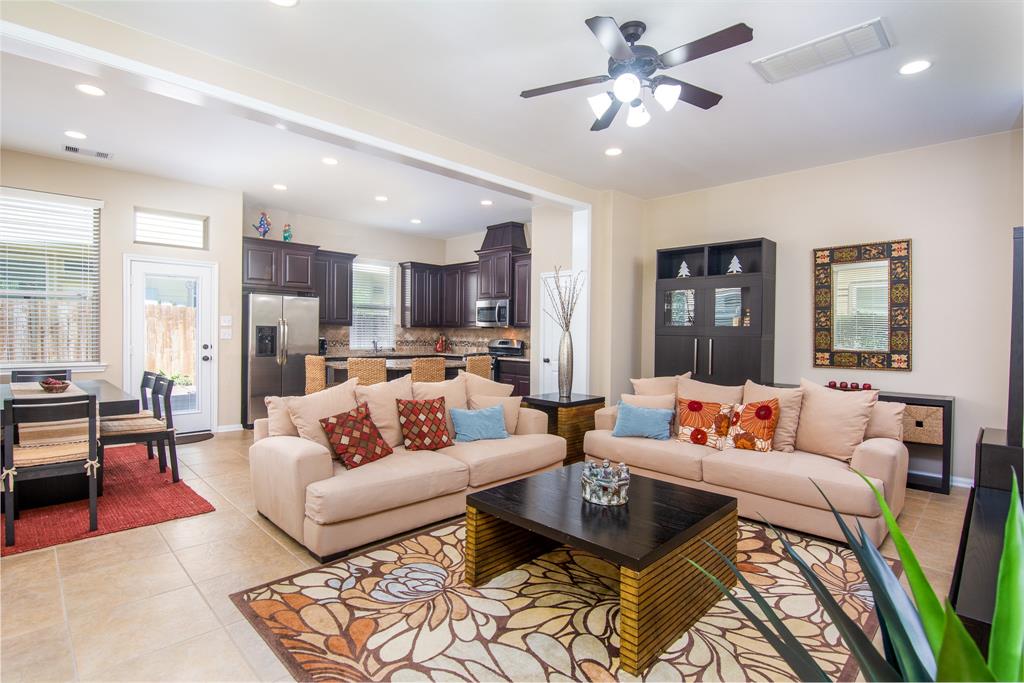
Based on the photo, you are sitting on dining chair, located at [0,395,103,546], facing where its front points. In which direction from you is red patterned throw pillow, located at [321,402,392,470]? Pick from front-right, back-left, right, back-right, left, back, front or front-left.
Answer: back-right

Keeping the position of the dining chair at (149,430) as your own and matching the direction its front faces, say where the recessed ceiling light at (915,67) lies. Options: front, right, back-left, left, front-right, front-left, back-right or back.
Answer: back-left

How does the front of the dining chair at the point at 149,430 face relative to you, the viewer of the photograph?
facing to the left of the viewer

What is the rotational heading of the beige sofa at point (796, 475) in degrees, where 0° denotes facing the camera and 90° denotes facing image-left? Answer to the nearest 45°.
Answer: approximately 45°

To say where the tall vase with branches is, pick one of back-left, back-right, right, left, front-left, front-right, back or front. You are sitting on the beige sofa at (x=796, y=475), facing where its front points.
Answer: right

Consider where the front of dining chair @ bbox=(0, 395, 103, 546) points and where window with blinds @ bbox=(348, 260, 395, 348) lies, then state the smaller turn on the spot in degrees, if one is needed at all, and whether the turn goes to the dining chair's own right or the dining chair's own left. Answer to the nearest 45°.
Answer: approximately 45° to the dining chair's own right

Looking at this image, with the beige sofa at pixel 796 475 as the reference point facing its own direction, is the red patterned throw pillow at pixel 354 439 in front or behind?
in front

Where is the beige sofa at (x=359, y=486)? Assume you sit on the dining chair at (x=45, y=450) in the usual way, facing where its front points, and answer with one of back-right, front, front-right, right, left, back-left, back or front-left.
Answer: back-right

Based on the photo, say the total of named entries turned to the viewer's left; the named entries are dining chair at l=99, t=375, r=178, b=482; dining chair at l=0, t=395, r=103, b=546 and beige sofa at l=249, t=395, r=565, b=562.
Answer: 1

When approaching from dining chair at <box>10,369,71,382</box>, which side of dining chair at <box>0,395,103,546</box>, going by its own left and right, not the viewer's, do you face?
front

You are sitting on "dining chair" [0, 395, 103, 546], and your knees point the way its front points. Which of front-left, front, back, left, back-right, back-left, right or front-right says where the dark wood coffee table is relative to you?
back-right

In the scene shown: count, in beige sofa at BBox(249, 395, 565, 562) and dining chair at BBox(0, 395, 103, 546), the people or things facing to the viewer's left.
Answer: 0

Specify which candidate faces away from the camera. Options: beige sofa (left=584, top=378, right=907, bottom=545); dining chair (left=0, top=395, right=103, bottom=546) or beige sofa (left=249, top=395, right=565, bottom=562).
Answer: the dining chair

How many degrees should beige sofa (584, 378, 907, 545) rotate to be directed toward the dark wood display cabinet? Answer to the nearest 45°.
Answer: approximately 135° to its right

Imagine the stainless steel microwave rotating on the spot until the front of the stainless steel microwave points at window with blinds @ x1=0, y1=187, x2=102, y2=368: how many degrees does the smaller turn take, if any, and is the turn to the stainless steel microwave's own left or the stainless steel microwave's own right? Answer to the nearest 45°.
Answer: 0° — it already faces it

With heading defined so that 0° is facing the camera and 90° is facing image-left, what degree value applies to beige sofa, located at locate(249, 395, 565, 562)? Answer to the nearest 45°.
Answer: approximately 315°

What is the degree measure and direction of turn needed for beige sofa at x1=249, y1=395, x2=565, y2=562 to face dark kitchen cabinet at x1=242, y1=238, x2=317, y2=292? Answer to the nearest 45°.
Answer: approximately 135° to its left
